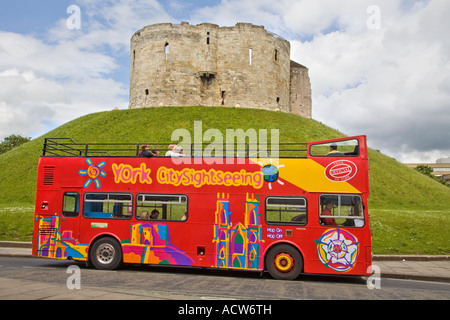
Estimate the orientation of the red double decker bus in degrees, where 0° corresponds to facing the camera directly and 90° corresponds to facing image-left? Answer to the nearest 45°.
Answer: approximately 270°

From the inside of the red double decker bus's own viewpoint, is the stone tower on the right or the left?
on its left
